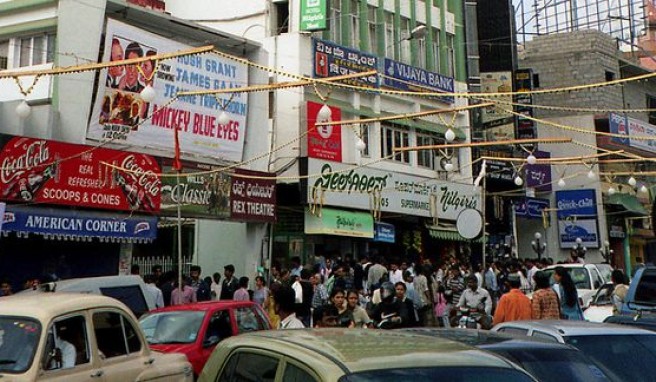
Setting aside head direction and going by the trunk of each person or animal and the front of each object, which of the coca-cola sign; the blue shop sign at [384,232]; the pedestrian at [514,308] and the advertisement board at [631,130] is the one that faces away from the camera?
the pedestrian

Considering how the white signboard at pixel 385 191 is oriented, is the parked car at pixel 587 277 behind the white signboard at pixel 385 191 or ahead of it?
ahead

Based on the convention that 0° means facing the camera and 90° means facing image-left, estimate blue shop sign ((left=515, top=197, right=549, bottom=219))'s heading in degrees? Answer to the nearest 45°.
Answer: approximately 0°

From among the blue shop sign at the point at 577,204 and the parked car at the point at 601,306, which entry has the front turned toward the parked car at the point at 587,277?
the blue shop sign

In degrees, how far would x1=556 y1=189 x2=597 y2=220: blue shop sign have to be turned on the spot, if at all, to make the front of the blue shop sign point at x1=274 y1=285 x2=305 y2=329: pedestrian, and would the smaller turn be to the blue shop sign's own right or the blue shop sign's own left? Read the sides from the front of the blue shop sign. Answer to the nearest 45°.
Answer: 0° — it already faces them

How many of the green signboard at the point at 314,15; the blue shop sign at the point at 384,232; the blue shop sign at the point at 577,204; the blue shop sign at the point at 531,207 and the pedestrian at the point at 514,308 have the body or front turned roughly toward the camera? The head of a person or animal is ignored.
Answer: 4

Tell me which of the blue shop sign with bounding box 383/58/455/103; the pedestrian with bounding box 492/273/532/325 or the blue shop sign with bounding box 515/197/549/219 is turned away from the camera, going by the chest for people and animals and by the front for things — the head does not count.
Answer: the pedestrian

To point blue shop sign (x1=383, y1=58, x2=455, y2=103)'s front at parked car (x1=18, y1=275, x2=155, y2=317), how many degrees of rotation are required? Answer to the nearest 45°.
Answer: approximately 45° to its right

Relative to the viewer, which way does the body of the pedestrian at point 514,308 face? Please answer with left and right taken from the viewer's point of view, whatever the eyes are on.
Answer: facing away from the viewer

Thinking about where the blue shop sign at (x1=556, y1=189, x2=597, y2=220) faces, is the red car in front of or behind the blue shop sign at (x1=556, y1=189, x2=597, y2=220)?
in front
